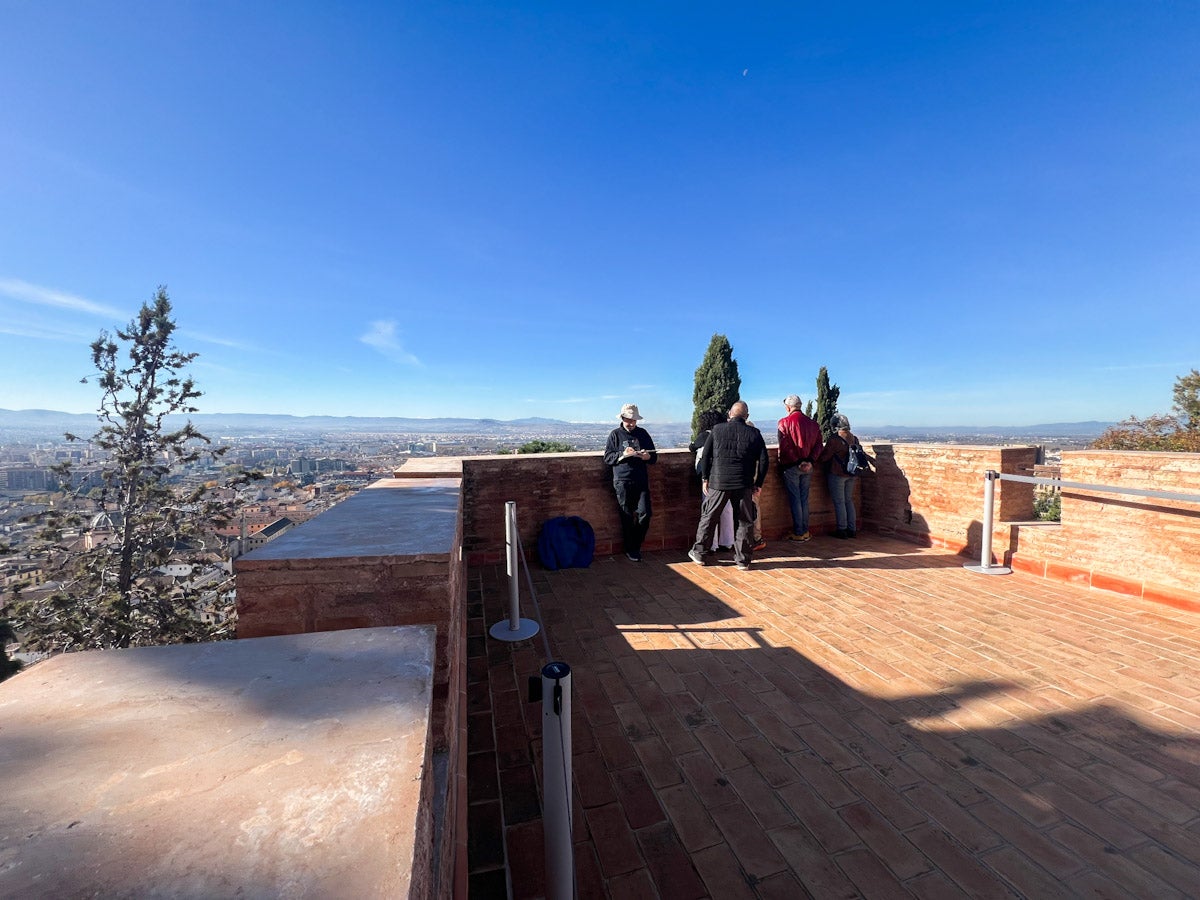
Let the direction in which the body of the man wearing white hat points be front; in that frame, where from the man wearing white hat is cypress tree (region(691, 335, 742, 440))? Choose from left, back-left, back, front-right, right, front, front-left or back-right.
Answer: back

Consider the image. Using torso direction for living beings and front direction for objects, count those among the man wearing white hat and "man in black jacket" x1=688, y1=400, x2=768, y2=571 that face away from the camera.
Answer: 1

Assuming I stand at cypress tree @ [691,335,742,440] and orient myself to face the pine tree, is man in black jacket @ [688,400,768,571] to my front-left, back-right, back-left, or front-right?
front-left

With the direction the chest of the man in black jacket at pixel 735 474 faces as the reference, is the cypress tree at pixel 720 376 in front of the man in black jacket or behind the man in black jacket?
in front

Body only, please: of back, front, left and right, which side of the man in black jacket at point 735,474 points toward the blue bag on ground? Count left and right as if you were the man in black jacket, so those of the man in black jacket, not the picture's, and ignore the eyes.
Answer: left

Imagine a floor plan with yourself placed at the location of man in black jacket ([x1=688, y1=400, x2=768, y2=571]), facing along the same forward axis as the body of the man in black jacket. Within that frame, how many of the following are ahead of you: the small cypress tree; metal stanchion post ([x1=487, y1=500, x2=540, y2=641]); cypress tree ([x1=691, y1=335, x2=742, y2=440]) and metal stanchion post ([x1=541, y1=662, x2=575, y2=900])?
2

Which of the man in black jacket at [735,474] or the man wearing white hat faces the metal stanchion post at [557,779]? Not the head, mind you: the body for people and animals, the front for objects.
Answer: the man wearing white hat

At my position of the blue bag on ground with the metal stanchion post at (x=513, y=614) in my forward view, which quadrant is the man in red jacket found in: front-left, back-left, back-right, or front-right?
back-left

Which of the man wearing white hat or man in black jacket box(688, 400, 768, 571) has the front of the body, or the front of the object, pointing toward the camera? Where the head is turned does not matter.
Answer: the man wearing white hat

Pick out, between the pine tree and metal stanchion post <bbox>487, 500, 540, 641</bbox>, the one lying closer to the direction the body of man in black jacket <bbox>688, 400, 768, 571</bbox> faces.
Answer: the pine tree

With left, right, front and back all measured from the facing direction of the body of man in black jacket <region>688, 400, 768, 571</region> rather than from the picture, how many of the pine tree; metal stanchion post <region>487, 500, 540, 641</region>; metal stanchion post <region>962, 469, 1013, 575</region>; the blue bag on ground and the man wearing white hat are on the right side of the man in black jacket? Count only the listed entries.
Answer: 1

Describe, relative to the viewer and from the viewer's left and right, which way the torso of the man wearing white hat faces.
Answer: facing the viewer

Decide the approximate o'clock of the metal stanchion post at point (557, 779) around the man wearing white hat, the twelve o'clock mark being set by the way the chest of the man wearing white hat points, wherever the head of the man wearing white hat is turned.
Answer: The metal stanchion post is roughly at 12 o'clock from the man wearing white hat.

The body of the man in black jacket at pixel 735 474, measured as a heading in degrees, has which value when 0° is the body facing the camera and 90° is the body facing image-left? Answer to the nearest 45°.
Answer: approximately 180°

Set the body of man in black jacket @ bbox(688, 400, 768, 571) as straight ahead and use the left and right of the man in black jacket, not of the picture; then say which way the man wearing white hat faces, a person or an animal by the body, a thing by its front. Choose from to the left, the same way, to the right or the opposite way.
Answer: the opposite way

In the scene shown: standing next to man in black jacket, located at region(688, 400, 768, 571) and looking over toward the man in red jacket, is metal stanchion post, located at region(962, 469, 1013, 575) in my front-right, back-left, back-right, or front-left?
front-right

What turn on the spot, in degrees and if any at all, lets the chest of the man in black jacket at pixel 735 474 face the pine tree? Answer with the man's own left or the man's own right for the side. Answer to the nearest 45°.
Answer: approximately 90° to the man's own left

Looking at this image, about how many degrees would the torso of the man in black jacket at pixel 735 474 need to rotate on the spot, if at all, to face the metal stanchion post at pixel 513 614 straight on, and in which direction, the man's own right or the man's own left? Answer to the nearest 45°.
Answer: approximately 135° to the man's own left
